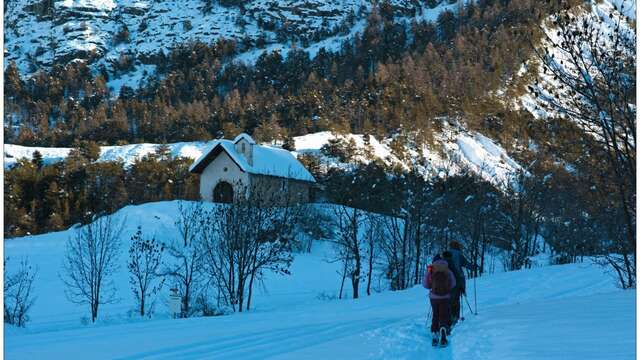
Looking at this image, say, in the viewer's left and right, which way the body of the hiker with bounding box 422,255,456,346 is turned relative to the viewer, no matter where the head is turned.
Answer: facing away from the viewer

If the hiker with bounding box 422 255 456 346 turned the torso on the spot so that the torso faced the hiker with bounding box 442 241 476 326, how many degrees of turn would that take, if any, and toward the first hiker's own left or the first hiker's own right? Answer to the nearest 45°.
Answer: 0° — they already face them

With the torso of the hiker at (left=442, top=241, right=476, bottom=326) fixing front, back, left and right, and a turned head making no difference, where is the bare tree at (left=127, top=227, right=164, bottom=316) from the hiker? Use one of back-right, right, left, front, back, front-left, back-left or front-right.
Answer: front-left

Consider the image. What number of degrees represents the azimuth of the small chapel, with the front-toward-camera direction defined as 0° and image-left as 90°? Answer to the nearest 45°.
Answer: approximately 45°

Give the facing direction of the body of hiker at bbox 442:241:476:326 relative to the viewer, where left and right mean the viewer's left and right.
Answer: facing away from the viewer

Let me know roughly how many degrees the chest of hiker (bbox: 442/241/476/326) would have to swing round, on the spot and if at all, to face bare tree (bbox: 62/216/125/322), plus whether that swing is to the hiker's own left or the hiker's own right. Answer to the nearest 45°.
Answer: approximately 45° to the hiker's own left

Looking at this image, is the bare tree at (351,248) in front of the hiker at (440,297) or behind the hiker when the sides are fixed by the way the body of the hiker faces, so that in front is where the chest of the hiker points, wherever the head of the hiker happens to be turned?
in front

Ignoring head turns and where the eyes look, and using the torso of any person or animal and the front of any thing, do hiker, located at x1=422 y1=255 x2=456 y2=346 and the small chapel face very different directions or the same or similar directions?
very different directions

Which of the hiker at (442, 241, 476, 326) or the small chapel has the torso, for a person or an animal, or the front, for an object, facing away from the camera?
the hiker

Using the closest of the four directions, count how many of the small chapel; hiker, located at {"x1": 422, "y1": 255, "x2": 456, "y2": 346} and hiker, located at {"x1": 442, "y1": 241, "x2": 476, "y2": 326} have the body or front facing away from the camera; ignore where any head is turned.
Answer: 2

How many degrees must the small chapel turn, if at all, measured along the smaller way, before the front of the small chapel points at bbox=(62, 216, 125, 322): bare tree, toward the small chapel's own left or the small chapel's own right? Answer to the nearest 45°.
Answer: approximately 45° to the small chapel's own left

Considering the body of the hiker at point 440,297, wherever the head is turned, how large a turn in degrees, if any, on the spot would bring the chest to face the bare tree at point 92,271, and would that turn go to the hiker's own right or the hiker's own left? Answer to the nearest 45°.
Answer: approximately 45° to the hiker's own left

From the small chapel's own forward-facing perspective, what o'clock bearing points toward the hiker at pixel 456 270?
The hiker is roughly at 10 o'clock from the small chapel.
